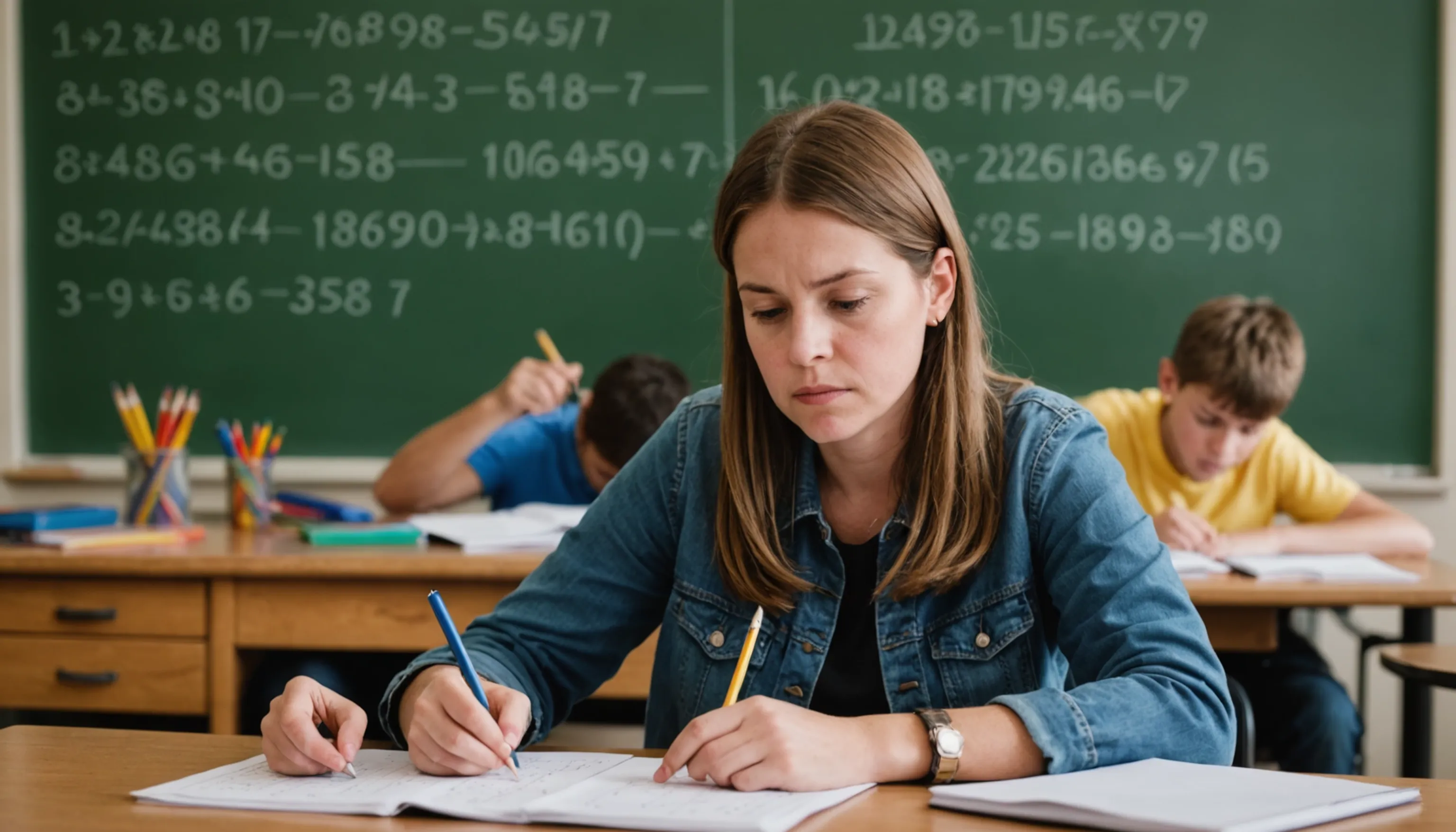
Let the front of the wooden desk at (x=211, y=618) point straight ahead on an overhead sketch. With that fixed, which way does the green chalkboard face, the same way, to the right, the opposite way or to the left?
the same way

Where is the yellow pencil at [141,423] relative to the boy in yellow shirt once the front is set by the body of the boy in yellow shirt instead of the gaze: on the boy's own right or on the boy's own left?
on the boy's own right

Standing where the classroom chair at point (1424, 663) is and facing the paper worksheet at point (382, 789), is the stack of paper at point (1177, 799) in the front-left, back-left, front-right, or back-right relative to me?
front-left

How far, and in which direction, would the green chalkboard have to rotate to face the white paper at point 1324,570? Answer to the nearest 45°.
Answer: approximately 45° to its left

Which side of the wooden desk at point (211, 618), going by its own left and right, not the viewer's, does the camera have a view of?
front

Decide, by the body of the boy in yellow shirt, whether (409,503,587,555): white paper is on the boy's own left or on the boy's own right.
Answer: on the boy's own right

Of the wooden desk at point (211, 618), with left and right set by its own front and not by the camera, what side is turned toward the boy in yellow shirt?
left

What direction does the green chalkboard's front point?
toward the camera

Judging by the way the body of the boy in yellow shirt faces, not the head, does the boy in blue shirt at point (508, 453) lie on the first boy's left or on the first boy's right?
on the first boy's right
